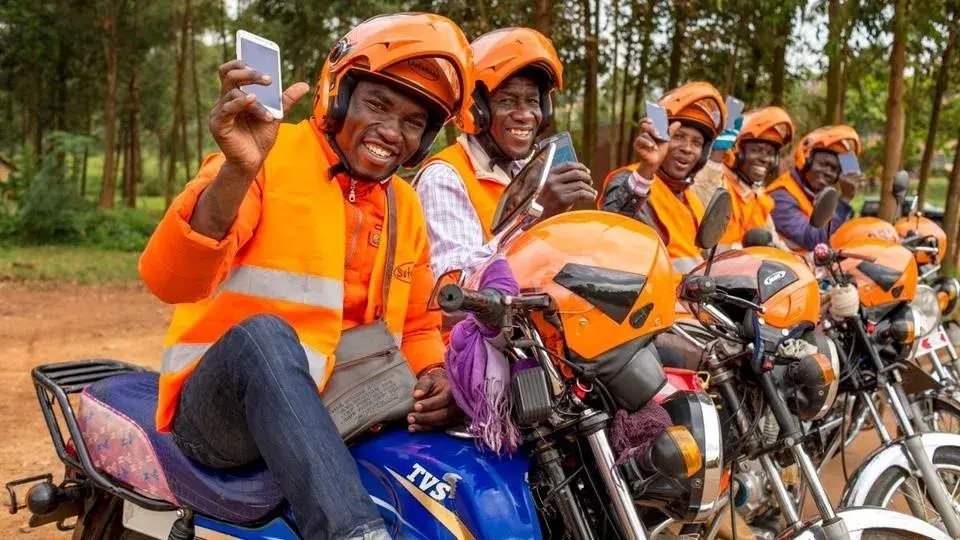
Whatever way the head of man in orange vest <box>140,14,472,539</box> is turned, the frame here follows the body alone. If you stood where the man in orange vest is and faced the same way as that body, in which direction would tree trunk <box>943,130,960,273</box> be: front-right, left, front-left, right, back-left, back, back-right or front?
left

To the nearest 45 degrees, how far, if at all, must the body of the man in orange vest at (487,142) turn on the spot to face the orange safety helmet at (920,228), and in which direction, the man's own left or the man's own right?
approximately 90° to the man's own left

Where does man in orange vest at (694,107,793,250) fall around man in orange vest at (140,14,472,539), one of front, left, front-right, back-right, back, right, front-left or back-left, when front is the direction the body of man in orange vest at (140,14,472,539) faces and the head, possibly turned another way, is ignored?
left

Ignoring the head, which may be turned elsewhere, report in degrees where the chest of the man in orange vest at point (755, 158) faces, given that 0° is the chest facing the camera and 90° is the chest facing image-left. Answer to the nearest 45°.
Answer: approximately 315°

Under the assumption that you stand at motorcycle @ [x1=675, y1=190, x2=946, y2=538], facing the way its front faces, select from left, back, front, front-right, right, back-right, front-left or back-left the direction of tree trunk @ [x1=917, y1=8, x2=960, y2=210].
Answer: back-left

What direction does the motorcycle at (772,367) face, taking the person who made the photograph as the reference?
facing the viewer and to the right of the viewer

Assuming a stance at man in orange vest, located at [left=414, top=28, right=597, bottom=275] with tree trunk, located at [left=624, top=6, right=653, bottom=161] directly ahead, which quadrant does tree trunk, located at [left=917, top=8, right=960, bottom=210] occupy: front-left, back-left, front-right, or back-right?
front-right

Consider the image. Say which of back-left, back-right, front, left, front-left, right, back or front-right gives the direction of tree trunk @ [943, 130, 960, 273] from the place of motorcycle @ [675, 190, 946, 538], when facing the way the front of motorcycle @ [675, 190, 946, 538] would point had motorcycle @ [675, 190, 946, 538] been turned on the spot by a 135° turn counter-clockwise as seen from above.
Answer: front

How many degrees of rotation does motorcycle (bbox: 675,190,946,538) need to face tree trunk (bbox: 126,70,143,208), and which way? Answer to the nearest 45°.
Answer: approximately 180°
